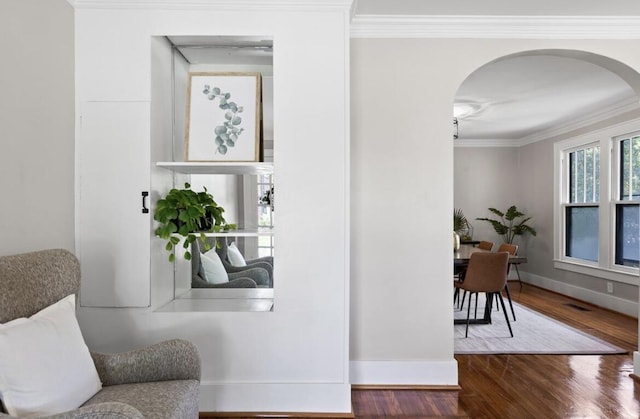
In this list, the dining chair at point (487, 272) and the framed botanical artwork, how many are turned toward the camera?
1

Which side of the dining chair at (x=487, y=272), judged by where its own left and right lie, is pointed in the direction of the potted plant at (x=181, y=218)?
left

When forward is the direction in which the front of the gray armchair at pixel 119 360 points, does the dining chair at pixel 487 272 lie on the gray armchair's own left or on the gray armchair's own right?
on the gray armchair's own left

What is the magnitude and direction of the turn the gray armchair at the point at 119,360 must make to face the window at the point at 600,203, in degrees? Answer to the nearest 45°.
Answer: approximately 45° to its left

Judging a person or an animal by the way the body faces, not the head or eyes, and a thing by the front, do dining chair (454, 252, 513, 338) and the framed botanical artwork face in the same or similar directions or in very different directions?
very different directions

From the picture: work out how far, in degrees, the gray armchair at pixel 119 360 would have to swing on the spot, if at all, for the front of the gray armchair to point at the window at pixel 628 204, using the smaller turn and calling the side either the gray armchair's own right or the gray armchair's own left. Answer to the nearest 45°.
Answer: approximately 45° to the gray armchair's own left

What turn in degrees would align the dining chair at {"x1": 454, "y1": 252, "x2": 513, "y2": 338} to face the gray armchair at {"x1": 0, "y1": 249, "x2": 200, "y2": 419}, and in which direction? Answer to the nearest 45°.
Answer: approximately 90° to its left

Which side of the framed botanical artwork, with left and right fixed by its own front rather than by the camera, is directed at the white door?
right

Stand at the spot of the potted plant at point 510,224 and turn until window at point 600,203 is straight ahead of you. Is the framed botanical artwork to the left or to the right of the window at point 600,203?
right

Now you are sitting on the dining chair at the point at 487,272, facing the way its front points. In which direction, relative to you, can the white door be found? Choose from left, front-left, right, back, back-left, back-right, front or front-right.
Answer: left

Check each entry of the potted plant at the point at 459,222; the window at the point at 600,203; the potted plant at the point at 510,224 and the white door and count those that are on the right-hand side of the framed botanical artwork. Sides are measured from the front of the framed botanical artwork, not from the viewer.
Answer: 1

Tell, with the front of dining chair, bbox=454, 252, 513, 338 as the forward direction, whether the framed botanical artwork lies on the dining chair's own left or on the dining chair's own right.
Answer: on the dining chair's own left
